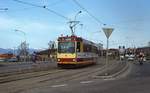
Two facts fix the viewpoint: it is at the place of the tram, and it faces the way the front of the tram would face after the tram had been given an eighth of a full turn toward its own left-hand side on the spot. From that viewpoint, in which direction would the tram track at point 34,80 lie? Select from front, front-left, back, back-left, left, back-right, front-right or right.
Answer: front

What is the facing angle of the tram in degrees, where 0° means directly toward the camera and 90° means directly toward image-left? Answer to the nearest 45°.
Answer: approximately 45°
